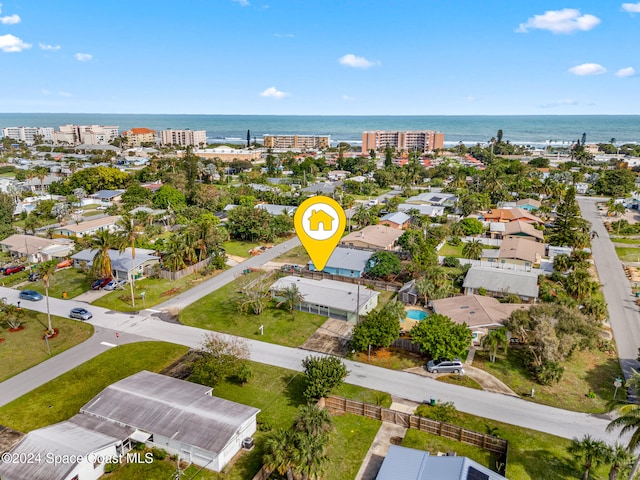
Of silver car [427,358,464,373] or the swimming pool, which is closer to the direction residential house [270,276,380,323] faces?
the silver car

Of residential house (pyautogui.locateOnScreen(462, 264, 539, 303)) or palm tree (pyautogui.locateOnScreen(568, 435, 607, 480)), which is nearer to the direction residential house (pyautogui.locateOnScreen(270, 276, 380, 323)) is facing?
the palm tree

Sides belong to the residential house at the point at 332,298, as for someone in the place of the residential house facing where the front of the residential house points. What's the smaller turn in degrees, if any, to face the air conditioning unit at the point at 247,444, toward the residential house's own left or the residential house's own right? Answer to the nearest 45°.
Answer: approximately 45° to the residential house's own left

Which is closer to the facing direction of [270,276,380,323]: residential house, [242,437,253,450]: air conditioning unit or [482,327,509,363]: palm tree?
the air conditioning unit

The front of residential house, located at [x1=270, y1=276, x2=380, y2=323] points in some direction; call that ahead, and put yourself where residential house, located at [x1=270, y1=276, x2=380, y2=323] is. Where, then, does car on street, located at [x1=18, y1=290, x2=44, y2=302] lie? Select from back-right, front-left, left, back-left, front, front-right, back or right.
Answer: front-right

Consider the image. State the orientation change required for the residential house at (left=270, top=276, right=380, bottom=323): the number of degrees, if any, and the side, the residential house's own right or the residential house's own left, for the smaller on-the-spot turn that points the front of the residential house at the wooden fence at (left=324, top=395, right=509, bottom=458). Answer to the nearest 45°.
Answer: approximately 45° to the residential house's own left

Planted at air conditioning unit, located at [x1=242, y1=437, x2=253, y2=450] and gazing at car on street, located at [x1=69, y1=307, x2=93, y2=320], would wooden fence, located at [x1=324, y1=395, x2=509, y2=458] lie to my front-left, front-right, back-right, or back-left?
back-right

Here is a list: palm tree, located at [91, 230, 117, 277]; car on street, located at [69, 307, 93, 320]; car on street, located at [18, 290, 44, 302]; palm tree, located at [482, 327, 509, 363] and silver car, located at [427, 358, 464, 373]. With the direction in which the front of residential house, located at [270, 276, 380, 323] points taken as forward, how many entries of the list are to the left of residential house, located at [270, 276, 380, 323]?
2

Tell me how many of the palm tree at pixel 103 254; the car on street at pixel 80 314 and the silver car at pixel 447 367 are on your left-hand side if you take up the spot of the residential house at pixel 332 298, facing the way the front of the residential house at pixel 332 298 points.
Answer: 1

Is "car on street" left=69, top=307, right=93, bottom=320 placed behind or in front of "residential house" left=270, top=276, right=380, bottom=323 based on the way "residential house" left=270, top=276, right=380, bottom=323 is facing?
in front

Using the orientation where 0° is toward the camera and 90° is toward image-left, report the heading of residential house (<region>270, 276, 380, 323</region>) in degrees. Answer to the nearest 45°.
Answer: approximately 45°

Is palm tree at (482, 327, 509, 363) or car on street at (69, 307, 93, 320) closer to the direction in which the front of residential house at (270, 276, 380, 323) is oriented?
the car on street

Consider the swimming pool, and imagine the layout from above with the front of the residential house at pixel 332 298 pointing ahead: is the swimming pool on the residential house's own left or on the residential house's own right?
on the residential house's own left

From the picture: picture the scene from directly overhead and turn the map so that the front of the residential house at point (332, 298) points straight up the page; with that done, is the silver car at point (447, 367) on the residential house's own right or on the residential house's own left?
on the residential house's own left

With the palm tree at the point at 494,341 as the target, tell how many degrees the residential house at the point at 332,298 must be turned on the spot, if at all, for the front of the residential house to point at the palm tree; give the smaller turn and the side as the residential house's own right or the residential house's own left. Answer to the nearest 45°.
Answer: approximately 90° to the residential house's own left
